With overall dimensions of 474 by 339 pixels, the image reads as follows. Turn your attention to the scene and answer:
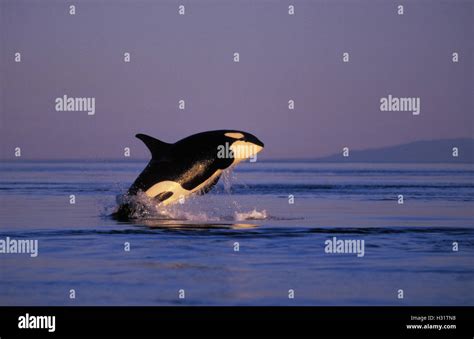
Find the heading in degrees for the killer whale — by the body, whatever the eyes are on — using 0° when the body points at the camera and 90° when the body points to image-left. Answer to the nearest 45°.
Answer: approximately 270°
